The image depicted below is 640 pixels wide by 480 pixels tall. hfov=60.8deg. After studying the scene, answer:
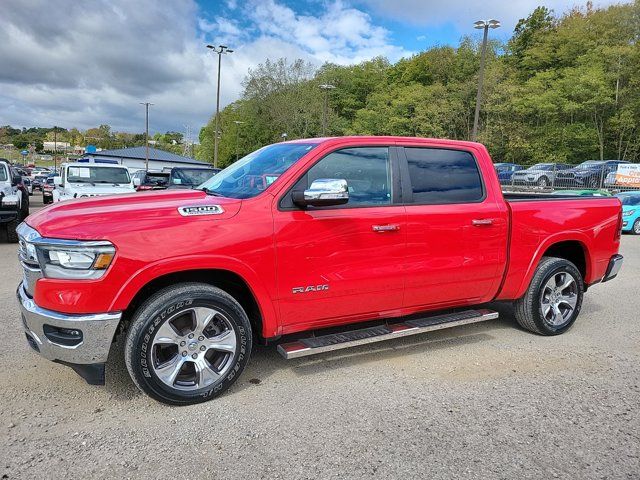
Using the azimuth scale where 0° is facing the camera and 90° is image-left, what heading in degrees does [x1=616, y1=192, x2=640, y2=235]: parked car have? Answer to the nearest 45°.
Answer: approximately 45°

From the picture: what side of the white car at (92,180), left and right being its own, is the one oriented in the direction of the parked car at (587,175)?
left

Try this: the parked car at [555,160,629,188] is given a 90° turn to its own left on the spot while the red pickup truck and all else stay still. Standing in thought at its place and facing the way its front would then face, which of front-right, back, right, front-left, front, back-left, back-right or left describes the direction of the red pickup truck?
front-right

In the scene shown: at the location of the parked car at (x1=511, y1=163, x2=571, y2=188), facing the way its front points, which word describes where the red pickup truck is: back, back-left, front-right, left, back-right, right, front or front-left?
front-left

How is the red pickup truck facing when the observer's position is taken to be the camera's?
facing the viewer and to the left of the viewer

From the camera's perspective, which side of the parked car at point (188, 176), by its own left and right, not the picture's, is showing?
front

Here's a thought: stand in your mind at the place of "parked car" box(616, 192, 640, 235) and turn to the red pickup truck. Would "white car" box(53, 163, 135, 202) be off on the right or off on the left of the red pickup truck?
right

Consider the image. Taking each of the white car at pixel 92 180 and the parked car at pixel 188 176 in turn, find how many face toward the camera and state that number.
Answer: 2

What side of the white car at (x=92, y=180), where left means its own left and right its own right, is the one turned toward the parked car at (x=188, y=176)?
left

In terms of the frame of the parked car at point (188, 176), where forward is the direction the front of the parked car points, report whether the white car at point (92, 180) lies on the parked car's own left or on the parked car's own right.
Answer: on the parked car's own right

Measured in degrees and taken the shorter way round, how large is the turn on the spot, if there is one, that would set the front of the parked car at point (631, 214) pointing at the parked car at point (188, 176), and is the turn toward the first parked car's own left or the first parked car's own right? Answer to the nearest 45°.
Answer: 0° — it already faces it

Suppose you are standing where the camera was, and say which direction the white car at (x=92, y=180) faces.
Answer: facing the viewer

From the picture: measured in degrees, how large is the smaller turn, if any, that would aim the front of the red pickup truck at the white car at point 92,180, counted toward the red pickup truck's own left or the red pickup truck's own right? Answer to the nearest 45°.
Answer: approximately 90° to the red pickup truck's own right

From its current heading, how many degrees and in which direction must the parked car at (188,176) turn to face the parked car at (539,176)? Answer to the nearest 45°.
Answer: approximately 135° to its left

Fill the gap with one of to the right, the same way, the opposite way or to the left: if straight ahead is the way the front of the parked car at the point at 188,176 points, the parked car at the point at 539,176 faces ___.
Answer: to the right

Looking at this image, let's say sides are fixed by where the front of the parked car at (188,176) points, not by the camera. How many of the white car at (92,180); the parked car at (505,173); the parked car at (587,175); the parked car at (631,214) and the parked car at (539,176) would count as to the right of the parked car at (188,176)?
1
